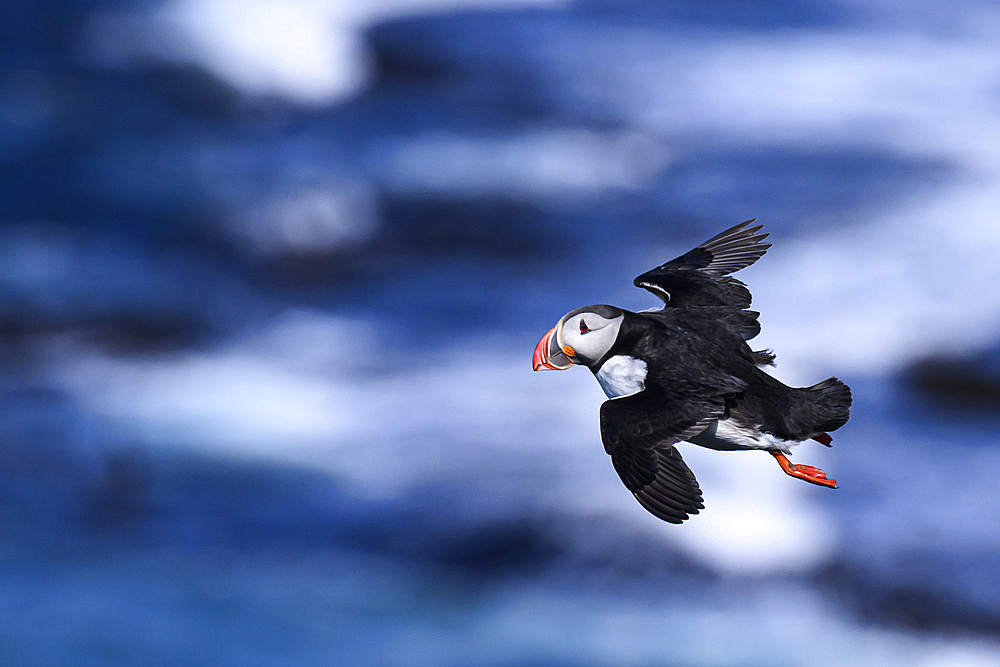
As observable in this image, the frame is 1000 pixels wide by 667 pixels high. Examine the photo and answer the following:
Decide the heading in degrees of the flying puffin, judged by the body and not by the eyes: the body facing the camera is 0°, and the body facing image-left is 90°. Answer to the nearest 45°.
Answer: approximately 90°
